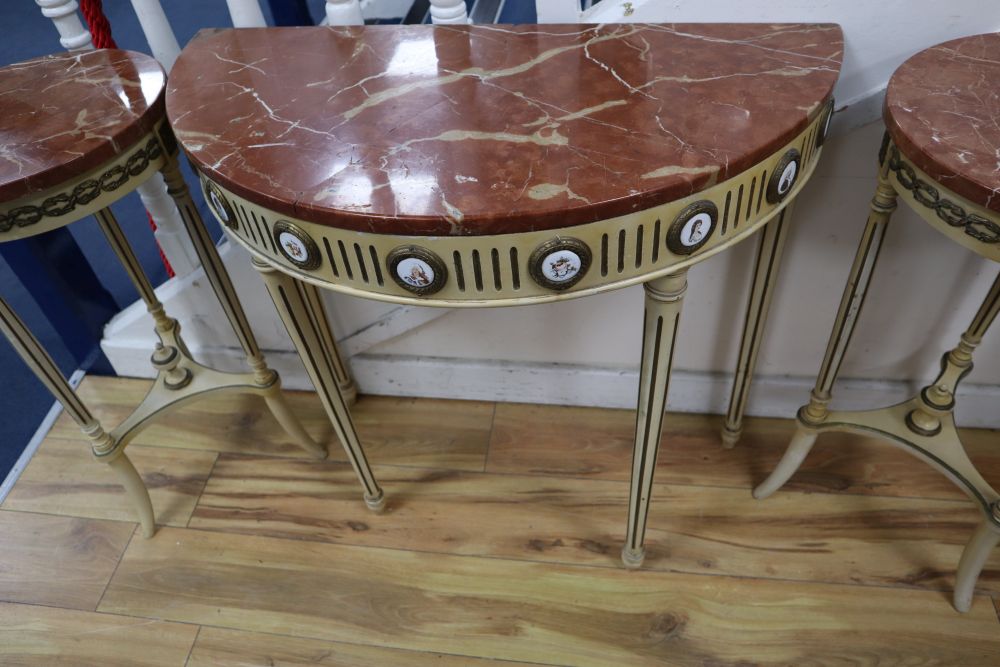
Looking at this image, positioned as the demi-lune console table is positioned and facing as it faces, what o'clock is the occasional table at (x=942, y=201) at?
The occasional table is roughly at 9 o'clock from the demi-lune console table.

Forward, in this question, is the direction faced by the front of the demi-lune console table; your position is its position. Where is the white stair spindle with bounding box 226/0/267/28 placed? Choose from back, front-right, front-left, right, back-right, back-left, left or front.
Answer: back-right

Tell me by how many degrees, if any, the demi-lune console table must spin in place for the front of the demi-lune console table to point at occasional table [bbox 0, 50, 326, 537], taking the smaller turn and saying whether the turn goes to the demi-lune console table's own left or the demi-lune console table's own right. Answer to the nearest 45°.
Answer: approximately 90° to the demi-lune console table's own right

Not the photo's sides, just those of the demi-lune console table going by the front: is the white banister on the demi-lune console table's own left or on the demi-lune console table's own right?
on the demi-lune console table's own right

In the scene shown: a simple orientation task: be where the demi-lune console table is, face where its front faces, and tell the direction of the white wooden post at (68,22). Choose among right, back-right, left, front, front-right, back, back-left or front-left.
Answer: back-right

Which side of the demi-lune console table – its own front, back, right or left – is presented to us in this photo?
front
